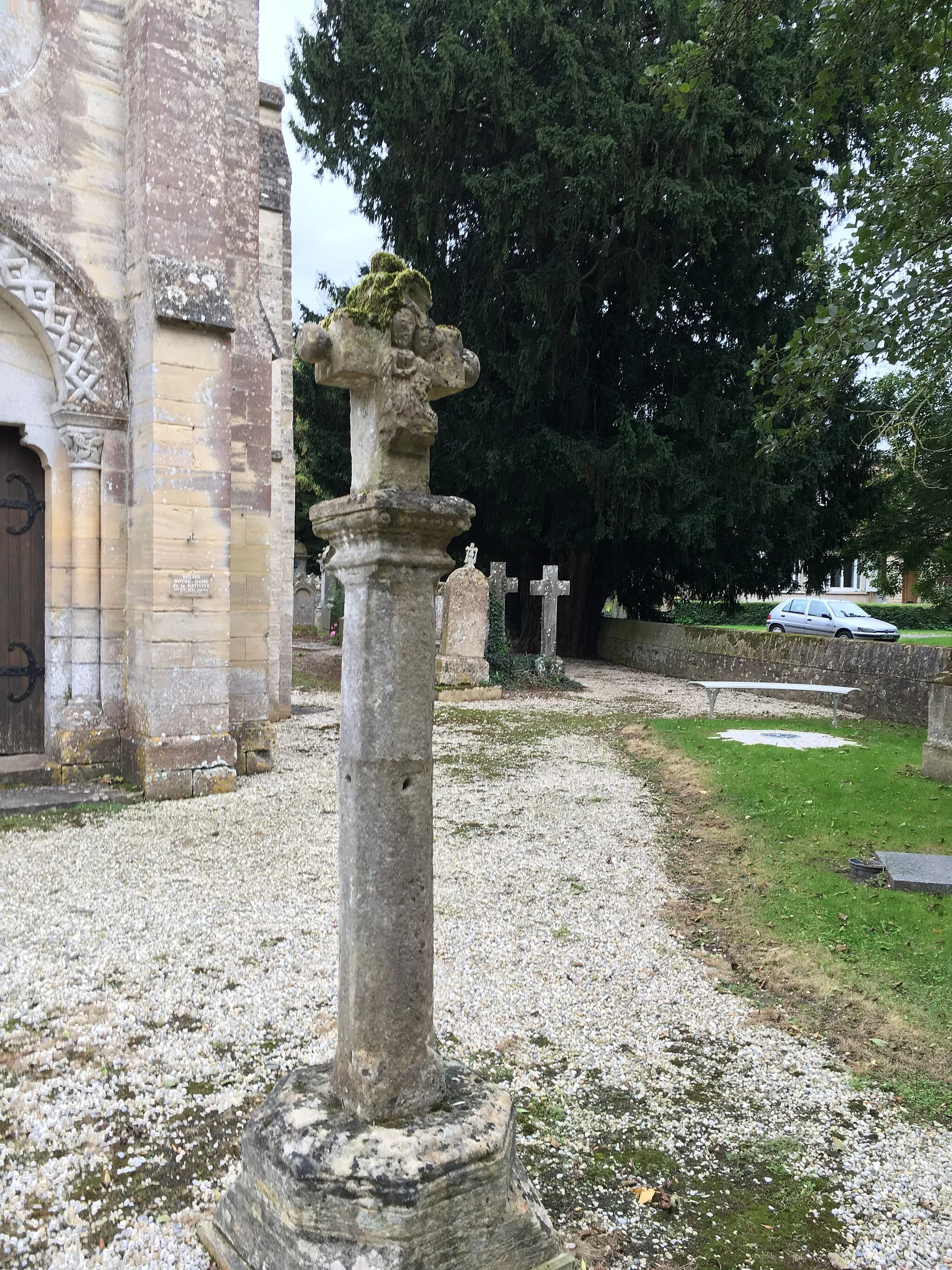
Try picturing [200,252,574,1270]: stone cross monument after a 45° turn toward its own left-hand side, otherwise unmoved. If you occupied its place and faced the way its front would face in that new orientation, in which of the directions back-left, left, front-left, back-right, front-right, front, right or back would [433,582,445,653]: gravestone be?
left

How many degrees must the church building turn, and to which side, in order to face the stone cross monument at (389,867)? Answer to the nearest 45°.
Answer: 0° — it already faces it

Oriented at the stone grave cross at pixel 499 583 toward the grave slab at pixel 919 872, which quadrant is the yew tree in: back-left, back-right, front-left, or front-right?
back-left

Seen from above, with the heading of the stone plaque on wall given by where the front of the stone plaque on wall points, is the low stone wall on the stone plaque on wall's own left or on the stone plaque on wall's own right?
on the stone plaque on wall's own left

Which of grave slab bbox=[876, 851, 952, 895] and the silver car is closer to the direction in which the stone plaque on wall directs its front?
the grave slab
